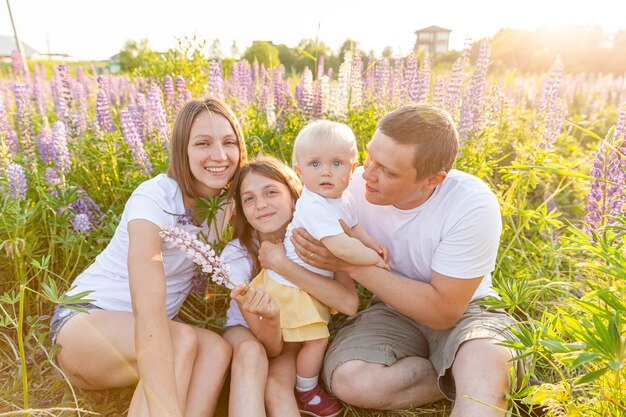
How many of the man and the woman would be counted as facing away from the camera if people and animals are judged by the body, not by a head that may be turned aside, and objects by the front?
0

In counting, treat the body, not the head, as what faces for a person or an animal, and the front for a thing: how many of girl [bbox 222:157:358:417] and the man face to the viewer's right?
0

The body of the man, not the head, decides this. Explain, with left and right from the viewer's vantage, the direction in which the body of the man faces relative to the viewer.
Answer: facing the viewer and to the left of the viewer

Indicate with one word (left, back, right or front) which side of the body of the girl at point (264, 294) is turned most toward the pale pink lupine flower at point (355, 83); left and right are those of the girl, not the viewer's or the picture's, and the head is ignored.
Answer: back

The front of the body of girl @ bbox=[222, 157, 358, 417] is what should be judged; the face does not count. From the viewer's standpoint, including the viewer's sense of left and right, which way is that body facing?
facing the viewer

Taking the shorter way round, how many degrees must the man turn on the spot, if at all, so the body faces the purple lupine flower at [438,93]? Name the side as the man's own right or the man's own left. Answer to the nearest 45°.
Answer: approximately 135° to the man's own right

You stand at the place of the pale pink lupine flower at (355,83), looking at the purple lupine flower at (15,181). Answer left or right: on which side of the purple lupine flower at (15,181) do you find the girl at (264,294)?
left

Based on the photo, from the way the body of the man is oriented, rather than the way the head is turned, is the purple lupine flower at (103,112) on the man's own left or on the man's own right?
on the man's own right

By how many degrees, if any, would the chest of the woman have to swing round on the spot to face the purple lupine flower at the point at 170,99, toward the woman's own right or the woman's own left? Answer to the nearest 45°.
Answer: approximately 135° to the woman's own left

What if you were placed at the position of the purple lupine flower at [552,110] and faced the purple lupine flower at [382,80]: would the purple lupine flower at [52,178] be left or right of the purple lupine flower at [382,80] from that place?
left

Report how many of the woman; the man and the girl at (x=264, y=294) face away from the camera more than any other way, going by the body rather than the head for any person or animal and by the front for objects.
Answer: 0

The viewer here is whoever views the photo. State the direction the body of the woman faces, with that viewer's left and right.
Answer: facing the viewer and to the right of the viewer
